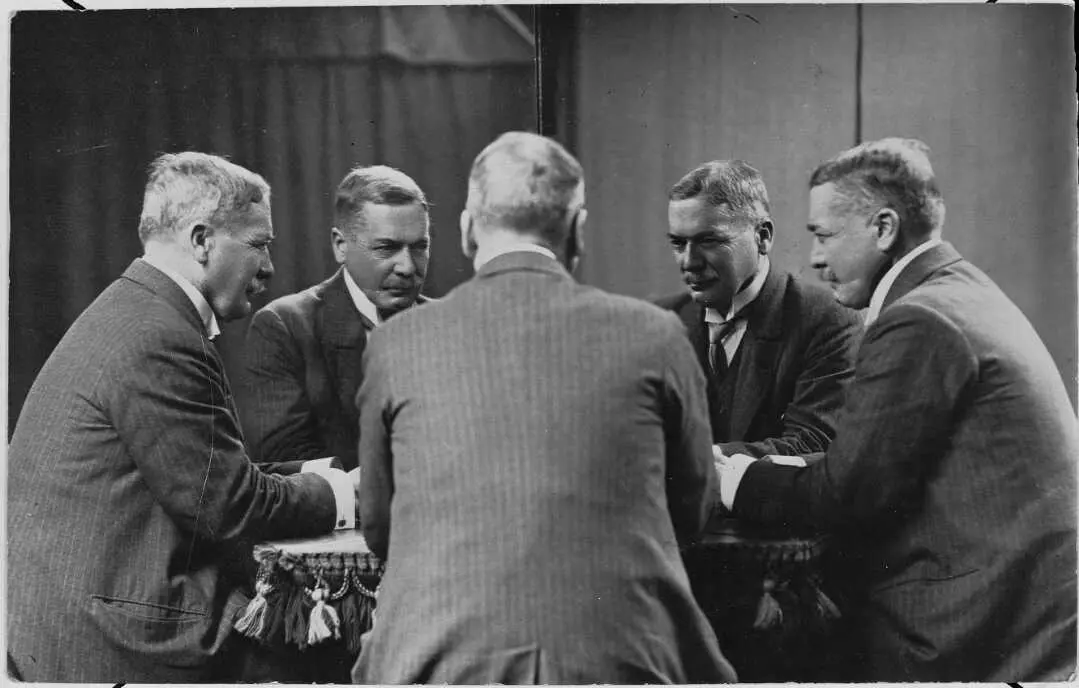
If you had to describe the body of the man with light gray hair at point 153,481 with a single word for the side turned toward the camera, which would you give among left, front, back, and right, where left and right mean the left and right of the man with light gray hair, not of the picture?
right

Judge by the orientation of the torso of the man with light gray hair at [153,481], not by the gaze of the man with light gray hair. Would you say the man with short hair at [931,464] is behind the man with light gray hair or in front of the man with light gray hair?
in front

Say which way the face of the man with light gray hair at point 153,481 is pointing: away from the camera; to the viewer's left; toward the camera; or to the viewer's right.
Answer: to the viewer's right
